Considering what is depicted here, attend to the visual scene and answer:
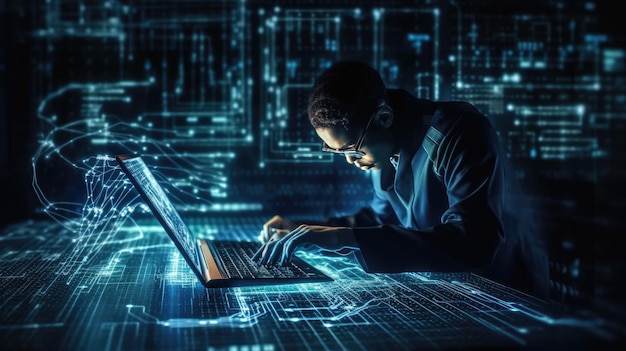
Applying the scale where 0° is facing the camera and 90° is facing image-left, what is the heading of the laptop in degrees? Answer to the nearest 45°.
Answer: approximately 270°
